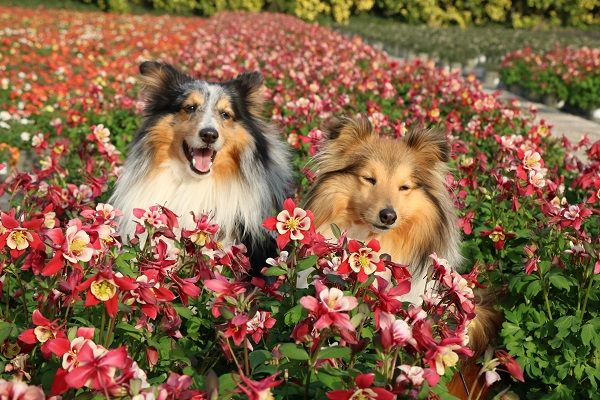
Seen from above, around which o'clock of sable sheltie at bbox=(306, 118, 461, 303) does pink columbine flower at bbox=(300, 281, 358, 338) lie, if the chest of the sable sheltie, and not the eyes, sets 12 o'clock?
The pink columbine flower is roughly at 12 o'clock from the sable sheltie.

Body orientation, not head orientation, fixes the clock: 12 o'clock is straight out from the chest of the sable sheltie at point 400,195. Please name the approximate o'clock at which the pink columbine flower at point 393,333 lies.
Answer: The pink columbine flower is roughly at 12 o'clock from the sable sheltie.

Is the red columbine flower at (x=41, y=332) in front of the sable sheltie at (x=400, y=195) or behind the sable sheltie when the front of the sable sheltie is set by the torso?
in front

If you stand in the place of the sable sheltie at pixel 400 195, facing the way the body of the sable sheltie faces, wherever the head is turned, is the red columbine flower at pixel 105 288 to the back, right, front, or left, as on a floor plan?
front

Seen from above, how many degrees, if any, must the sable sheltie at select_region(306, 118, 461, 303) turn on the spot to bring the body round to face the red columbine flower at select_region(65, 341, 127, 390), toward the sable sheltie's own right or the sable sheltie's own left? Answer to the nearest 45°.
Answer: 0° — it already faces it

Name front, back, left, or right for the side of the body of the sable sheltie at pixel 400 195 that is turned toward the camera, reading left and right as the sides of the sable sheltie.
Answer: front

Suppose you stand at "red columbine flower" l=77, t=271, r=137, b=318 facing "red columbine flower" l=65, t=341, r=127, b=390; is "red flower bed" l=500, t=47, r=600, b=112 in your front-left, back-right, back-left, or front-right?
back-left

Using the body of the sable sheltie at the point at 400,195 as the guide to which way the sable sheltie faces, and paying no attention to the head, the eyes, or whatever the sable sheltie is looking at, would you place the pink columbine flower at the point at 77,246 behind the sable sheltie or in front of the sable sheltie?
in front

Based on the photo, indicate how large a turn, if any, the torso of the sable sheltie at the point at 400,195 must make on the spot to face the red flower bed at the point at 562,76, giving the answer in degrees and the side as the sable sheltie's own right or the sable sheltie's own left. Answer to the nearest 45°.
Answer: approximately 180°

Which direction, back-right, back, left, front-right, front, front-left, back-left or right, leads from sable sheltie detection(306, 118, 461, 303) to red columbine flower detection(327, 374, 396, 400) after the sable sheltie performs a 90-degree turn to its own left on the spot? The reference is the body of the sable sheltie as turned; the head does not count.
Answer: right

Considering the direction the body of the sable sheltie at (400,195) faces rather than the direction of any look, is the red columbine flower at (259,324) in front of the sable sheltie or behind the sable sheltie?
in front
